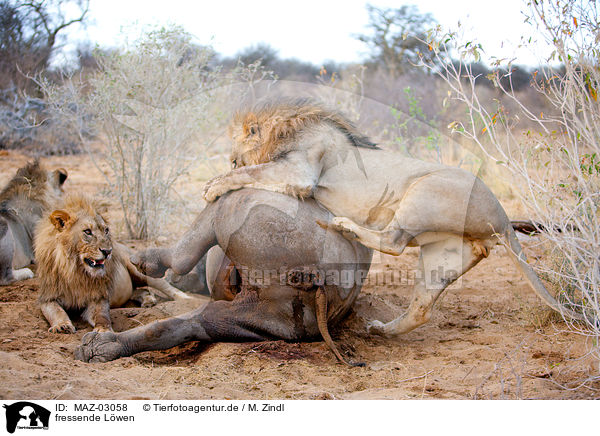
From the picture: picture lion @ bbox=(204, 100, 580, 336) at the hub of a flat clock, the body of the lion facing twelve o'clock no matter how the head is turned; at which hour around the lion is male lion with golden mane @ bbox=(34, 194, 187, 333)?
The male lion with golden mane is roughly at 12 o'clock from the lion.

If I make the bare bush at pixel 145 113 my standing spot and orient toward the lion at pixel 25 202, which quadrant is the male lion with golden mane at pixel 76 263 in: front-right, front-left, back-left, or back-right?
front-left

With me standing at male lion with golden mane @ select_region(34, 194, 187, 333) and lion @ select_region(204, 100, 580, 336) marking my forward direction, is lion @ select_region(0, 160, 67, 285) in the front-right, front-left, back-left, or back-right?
back-left

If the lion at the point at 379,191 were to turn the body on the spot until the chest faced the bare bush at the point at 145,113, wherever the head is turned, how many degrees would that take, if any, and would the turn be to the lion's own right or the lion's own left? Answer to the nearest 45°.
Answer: approximately 45° to the lion's own right

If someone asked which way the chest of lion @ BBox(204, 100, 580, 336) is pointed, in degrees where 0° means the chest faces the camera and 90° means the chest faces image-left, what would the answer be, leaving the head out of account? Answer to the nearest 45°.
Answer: approximately 90°

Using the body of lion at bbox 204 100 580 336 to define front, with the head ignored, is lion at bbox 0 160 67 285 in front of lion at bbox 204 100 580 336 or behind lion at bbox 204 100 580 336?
in front
